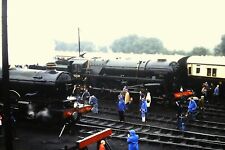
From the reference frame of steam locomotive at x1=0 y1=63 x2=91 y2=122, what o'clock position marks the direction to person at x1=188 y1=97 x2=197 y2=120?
The person is roughly at 11 o'clock from the steam locomotive.

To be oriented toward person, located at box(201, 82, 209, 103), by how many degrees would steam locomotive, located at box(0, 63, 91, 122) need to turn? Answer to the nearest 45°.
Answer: approximately 45° to its left

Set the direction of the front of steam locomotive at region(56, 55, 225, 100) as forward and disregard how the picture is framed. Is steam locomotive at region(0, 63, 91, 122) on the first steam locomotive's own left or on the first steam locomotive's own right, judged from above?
on the first steam locomotive's own right

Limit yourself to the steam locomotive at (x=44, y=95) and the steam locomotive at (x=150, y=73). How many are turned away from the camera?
0

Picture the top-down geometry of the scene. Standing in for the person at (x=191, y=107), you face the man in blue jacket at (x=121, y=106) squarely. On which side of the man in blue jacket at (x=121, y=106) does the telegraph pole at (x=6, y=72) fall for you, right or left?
left

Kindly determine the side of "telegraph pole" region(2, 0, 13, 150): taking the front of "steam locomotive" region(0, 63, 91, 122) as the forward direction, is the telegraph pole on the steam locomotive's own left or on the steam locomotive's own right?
on the steam locomotive's own right

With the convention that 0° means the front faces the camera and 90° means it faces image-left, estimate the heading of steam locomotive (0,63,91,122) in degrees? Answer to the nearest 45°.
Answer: approximately 315°
